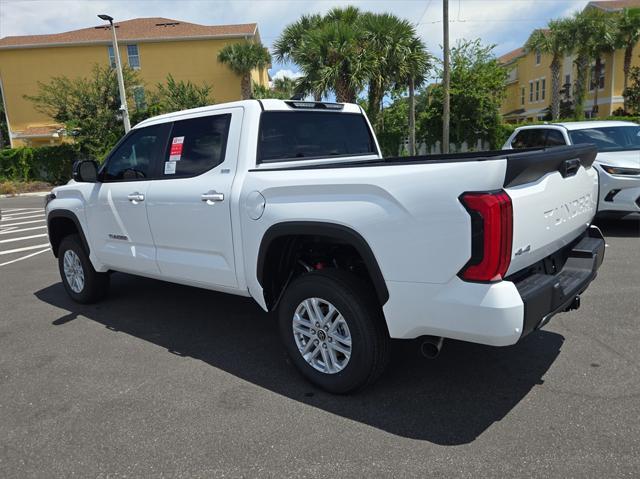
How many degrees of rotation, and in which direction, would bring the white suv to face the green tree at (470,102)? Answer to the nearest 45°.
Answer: approximately 135° to its left

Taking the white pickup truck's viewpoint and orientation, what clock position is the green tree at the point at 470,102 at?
The green tree is roughly at 2 o'clock from the white pickup truck.

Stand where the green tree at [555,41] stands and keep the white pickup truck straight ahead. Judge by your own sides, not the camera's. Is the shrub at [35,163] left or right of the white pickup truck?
right

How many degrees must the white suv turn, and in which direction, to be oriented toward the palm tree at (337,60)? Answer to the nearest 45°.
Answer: approximately 180°

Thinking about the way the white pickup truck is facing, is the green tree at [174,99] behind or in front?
in front

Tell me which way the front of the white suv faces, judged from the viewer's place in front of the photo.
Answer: facing the viewer and to the right of the viewer

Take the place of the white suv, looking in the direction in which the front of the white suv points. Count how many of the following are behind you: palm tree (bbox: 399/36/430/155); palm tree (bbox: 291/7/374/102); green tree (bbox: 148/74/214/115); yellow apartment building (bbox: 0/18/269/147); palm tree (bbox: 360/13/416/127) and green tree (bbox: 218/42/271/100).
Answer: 6

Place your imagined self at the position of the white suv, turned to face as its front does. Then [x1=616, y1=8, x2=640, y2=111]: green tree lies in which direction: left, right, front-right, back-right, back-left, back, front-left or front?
back-left

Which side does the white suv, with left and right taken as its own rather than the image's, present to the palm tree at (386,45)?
back

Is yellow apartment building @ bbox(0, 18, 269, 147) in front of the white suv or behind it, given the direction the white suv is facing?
behind

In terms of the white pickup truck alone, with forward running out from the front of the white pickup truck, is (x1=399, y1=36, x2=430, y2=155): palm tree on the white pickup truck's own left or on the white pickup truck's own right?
on the white pickup truck's own right

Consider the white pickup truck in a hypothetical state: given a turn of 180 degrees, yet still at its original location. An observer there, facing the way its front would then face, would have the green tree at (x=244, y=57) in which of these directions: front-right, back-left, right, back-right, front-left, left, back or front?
back-left

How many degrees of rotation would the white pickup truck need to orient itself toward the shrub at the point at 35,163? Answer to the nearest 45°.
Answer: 0° — it already faces it

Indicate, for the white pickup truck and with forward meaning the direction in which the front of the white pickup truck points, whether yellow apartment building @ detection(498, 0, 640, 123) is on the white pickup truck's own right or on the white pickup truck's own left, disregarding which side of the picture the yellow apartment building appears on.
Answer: on the white pickup truck's own right

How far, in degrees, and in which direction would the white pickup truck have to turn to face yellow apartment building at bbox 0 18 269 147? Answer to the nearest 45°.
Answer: approximately 45° to its right

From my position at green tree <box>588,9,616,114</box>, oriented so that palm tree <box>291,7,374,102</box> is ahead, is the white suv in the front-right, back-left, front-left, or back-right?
front-left

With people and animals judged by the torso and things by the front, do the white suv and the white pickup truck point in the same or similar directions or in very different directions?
very different directions

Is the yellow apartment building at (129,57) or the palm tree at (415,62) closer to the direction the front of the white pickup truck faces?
the yellow apartment building

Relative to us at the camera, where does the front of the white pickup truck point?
facing away from the viewer and to the left of the viewer

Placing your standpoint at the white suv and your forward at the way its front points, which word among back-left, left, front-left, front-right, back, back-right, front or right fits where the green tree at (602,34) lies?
back-left

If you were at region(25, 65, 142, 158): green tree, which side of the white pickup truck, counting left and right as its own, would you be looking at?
front
